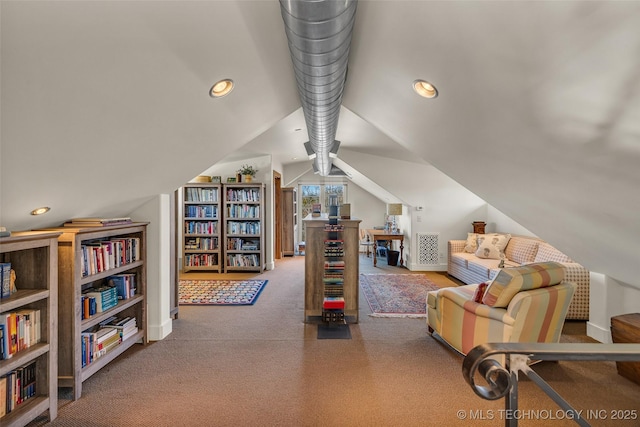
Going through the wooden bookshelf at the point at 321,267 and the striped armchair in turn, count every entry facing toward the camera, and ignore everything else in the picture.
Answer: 1

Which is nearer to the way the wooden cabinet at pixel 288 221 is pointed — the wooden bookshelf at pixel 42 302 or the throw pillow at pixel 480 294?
the throw pillow

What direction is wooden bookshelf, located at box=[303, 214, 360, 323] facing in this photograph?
toward the camera

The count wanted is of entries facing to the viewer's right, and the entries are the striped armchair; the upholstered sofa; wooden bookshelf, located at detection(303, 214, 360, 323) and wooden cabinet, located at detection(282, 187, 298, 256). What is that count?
1

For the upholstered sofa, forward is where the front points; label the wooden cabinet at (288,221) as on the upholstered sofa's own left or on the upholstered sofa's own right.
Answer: on the upholstered sofa's own right

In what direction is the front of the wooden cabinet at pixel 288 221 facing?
to the viewer's right

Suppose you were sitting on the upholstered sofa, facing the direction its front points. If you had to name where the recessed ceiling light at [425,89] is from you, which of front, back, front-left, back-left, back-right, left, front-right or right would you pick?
front-left

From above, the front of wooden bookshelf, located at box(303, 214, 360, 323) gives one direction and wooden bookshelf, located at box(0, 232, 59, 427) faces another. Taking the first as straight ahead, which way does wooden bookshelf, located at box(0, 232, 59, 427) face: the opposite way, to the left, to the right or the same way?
to the left

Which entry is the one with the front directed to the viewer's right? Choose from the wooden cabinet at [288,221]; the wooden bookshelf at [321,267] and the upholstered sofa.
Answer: the wooden cabinet

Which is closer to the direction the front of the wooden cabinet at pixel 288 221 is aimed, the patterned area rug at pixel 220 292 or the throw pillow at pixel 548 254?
the throw pillow

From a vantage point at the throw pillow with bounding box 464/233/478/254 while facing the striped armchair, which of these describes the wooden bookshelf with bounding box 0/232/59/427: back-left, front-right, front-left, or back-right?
front-right

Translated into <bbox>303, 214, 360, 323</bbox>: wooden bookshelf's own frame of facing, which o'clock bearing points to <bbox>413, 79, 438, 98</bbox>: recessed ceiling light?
The recessed ceiling light is roughly at 11 o'clock from the wooden bookshelf.

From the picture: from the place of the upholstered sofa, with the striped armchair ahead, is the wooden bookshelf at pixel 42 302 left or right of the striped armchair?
right

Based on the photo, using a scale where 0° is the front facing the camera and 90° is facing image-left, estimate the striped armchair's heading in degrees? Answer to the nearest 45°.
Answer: approximately 135°

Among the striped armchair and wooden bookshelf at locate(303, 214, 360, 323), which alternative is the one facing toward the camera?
the wooden bookshelf
